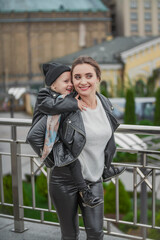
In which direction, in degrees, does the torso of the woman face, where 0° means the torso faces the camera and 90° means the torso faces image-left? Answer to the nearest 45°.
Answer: approximately 315°

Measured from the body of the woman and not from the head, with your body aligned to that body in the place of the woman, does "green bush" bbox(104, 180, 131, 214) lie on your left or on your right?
on your left

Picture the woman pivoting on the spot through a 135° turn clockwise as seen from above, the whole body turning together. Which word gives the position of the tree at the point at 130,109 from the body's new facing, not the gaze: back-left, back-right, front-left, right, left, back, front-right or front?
right

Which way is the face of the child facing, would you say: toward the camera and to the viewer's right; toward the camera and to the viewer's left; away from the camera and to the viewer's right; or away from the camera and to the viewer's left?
toward the camera and to the viewer's right

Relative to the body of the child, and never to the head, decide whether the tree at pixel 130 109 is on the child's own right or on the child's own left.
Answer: on the child's own left

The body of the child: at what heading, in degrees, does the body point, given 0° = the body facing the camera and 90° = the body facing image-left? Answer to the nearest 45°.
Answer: approximately 270°

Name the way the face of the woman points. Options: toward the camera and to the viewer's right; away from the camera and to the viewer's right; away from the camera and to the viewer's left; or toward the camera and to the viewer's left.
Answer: toward the camera and to the viewer's left
